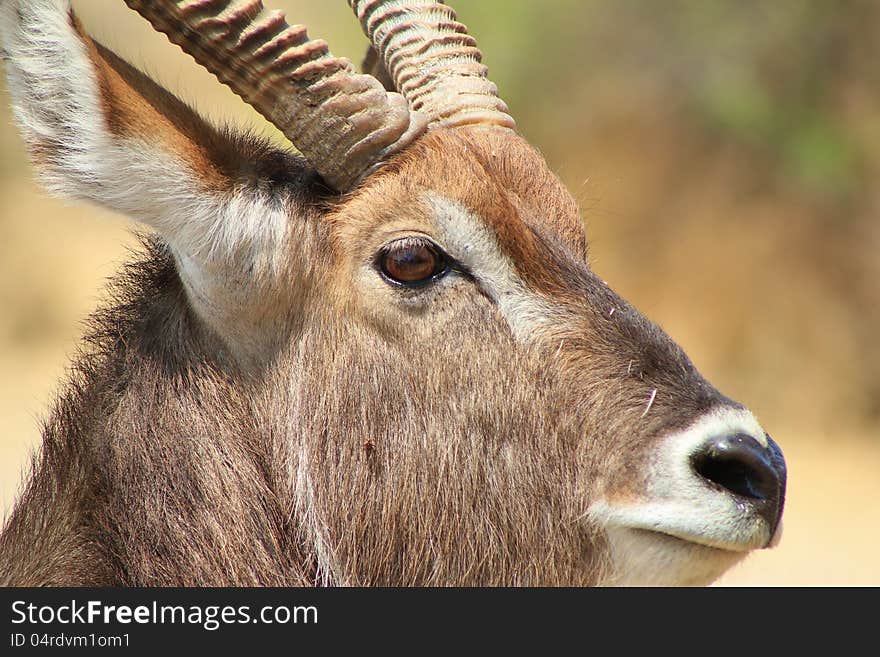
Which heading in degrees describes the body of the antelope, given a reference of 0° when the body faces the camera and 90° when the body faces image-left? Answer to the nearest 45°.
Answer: approximately 270°
